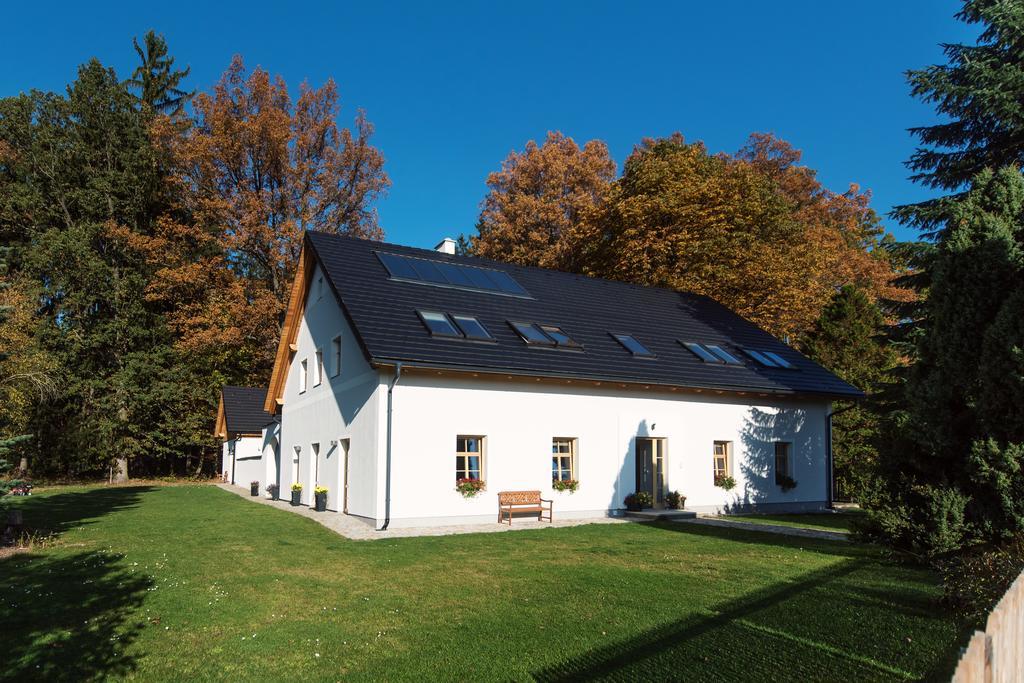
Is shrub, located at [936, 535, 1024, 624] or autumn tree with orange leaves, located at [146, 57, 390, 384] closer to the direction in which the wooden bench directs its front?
the shrub

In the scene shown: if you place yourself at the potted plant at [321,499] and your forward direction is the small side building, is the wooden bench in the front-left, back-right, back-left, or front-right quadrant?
back-right

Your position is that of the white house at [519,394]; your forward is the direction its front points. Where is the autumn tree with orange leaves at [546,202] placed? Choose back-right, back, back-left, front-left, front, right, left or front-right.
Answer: back-left

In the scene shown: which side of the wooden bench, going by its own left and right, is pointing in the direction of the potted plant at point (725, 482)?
left

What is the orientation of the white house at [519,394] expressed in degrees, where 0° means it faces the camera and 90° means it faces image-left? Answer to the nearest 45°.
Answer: approximately 315°

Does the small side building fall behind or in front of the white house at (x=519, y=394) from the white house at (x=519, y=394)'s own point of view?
behind

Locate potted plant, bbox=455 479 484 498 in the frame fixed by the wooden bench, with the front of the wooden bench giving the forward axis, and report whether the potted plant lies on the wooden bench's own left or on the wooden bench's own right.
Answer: on the wooden bench's own right

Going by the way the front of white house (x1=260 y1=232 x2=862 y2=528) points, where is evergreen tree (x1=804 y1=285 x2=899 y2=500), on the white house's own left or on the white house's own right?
on the white house's own left
